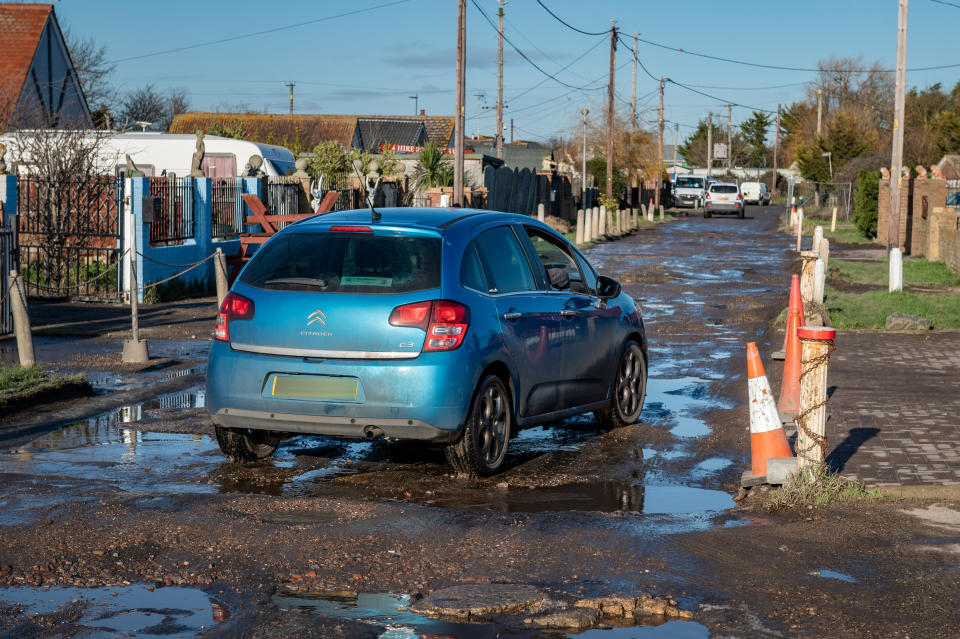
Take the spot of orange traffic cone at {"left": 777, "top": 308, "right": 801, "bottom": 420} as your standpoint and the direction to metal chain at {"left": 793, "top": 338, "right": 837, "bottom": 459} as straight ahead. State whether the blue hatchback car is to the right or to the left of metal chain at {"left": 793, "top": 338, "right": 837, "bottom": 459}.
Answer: right

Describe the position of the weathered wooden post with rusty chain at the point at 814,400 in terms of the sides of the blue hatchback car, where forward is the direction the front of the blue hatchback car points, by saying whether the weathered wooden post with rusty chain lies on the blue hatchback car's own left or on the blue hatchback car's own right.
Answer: on the blue hatchback car's own right

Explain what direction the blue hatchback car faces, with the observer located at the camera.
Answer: facing away from the viewer and to the right of the viewer

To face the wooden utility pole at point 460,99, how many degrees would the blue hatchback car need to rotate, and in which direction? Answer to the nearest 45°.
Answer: approximately 45° to its left

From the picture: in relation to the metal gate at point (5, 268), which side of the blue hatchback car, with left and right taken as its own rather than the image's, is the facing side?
left

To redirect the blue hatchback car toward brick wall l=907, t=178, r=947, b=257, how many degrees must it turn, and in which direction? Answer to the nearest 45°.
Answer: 0° — it already faces it

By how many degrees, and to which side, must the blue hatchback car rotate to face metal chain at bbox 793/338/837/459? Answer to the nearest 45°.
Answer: approximately 45° to its right

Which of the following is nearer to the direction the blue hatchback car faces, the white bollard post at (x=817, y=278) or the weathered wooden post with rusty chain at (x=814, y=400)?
the white bollard post

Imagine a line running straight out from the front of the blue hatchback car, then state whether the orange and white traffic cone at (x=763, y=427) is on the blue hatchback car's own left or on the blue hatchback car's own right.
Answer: on the blue hatchback car's own right

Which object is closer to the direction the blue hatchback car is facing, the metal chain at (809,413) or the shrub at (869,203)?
the shrub
